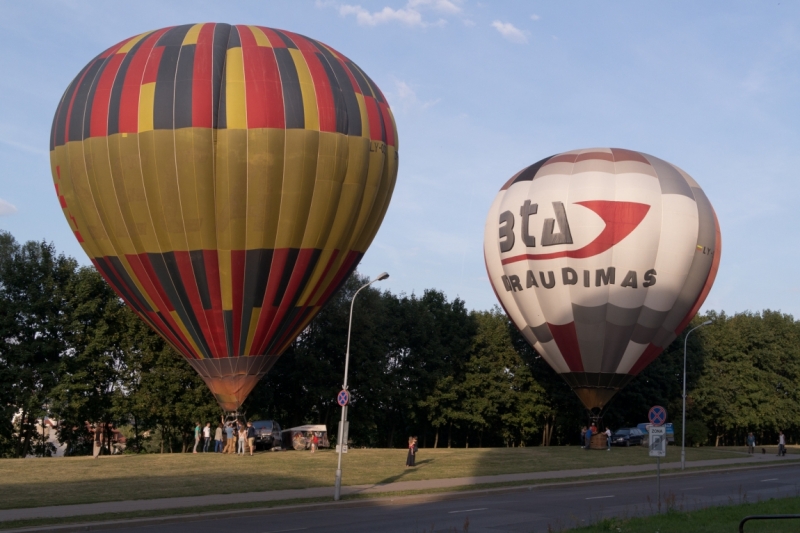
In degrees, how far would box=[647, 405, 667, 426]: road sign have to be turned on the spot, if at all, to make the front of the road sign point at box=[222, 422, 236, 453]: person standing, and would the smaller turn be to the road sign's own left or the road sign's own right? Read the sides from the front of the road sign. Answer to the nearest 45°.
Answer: approximately 135° to the road sign's own right

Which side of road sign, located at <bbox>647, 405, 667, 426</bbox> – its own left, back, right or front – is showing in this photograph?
front

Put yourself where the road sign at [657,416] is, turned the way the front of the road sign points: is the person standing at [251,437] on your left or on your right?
on your right

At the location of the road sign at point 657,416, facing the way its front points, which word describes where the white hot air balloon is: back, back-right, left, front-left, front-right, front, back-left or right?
back

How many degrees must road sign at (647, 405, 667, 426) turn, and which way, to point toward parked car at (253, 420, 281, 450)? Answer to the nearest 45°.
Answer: approximately 135° to its right

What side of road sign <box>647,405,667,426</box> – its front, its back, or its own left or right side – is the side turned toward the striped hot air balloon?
right
